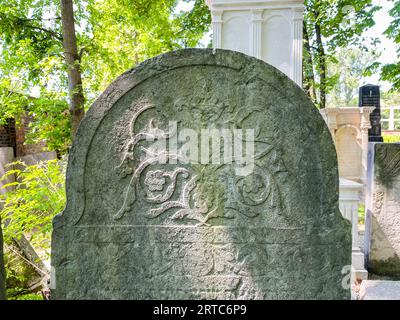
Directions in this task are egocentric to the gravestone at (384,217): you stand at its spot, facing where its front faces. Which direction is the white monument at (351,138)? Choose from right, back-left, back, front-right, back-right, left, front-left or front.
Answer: back

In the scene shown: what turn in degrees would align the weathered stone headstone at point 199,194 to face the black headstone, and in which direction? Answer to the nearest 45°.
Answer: approximately 135° to its left

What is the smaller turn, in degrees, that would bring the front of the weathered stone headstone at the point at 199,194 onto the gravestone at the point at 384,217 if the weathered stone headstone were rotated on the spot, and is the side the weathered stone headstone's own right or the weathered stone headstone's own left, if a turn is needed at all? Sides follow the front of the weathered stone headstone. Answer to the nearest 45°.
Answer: approximately 135° to the weathered stone headstone's own left

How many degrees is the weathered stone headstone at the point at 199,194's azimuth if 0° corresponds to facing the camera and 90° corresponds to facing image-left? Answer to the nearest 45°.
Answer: approximately 0°

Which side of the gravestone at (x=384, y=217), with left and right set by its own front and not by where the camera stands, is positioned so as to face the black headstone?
back

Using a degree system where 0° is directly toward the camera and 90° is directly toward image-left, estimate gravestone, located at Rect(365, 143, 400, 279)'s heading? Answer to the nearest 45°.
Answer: approximately 0°

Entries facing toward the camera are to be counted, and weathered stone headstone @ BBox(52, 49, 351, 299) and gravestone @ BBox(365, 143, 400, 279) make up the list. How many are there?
2
